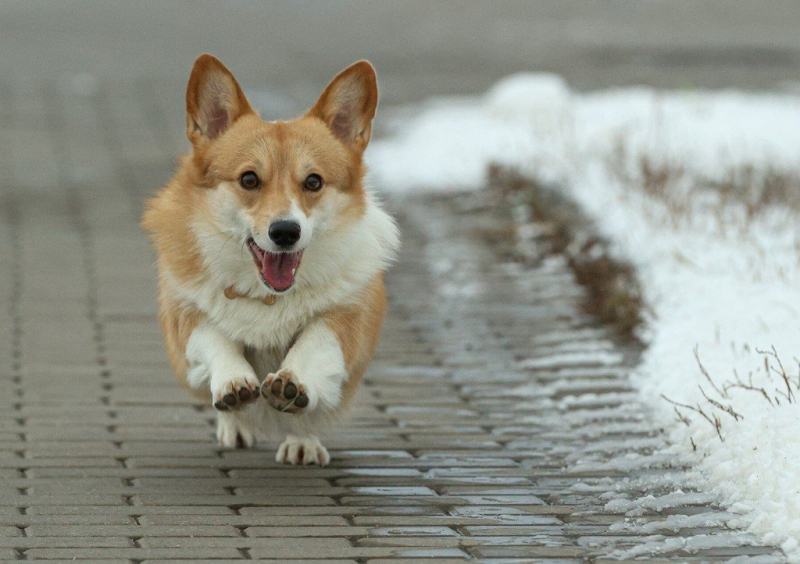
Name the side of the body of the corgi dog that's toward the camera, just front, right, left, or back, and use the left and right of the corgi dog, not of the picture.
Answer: front

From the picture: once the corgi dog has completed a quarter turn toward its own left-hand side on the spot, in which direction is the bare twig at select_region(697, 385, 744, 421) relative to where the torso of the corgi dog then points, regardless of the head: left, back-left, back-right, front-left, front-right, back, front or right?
front
